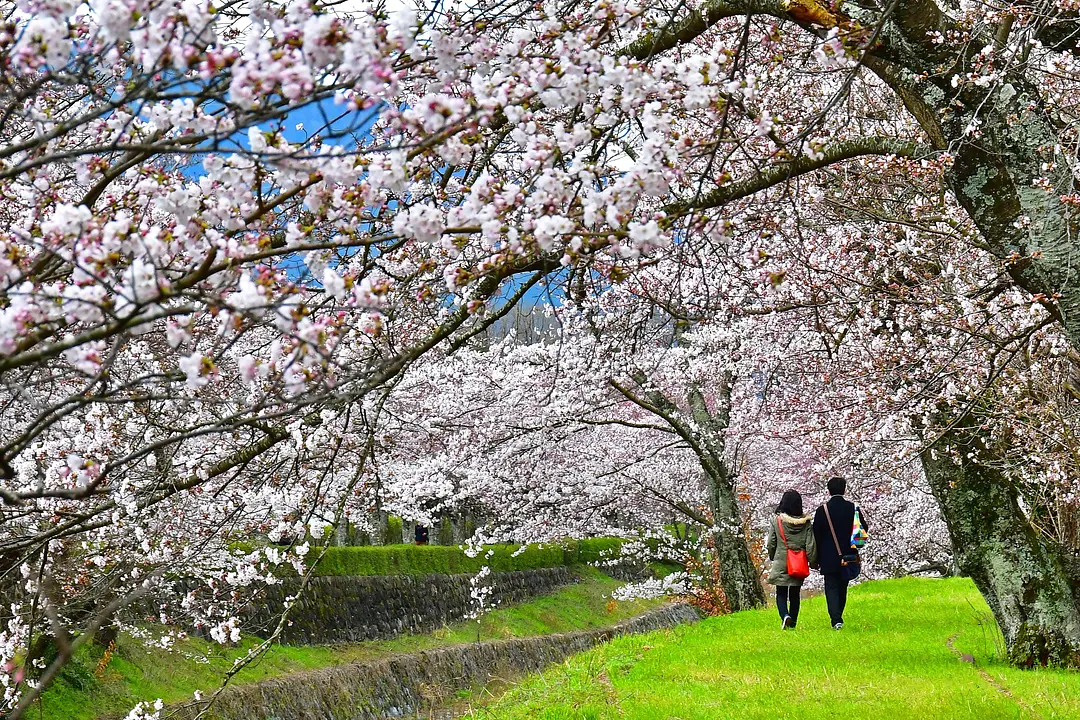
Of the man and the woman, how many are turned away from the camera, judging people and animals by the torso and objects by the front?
2

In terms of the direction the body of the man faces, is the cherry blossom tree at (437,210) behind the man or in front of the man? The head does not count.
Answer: behind

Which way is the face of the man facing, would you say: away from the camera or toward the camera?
away from the camera

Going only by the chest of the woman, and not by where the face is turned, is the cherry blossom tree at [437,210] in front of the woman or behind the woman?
behind

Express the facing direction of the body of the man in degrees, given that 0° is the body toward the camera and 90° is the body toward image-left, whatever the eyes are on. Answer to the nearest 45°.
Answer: approximately 180°

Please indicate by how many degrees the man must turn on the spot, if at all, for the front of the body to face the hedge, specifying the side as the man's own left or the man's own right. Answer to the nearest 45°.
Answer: approximately 45° to the man's own left

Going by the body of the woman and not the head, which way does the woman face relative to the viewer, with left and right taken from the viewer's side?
facing away from the viewer
